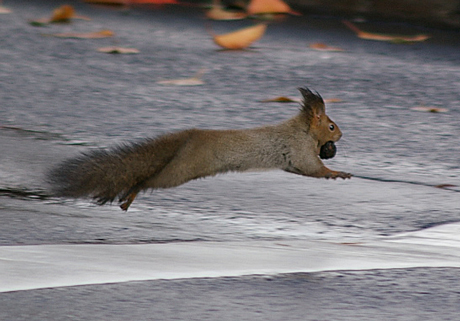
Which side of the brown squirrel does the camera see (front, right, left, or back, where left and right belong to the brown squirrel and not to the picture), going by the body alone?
right

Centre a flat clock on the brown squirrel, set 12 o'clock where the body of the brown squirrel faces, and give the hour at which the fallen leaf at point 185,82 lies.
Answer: The fallen leaf is roughly at 9 o'clock from the brown squirrel.

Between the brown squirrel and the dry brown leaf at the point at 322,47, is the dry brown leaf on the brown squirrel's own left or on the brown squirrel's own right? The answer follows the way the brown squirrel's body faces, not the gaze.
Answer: on the brown squirrel's own left

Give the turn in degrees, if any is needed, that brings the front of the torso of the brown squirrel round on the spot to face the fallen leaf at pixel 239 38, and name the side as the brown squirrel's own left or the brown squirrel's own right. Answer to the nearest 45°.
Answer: approximately 90° to the brown squirrel's own left

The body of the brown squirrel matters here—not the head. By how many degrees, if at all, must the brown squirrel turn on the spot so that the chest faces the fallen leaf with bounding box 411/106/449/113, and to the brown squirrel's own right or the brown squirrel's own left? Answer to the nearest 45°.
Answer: approximately 45° to the brown squirrel's own left

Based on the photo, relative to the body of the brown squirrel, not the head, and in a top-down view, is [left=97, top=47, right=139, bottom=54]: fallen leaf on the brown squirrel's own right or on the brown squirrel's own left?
on the brown squirrel's own left

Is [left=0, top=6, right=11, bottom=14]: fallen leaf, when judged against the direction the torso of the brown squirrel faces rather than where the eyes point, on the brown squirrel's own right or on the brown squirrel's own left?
on the brown squirrel's own left

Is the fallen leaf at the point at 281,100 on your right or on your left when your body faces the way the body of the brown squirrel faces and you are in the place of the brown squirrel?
on your left

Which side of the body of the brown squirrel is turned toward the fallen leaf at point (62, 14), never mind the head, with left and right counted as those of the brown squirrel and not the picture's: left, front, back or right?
left
